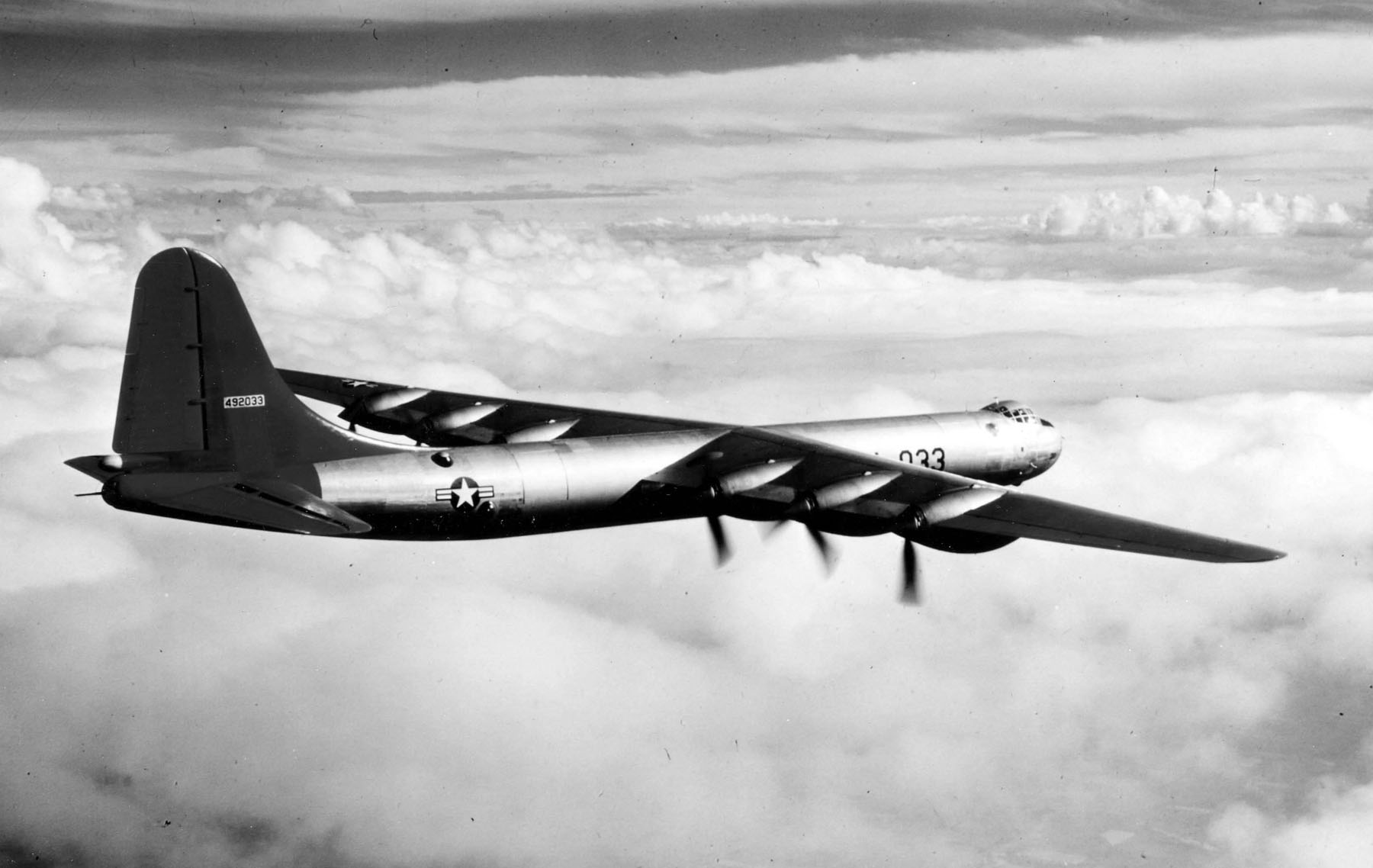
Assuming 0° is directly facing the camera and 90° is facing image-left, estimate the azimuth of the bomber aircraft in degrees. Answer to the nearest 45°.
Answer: approximately 225°
